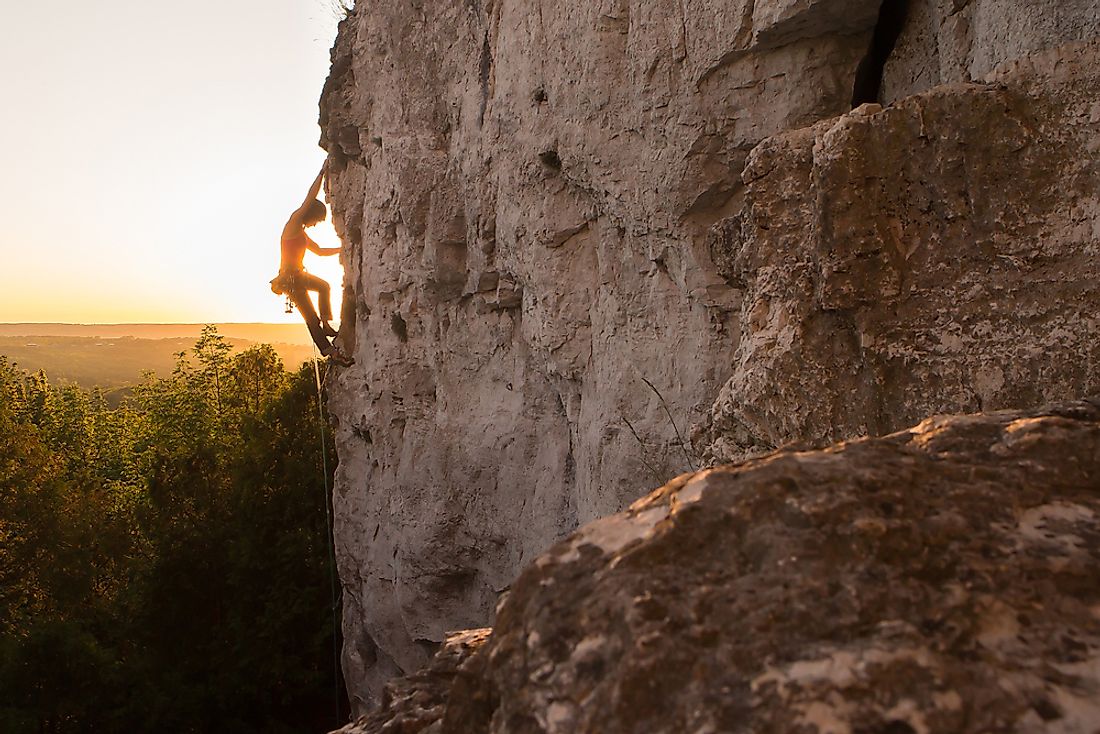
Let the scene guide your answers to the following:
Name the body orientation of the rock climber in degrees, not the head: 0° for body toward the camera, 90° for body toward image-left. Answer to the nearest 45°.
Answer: approximately 270°

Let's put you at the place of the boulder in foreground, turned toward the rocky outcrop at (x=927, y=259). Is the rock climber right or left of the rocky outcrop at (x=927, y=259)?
left

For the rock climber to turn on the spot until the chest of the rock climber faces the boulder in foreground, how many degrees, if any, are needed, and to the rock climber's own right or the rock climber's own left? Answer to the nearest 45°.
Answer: approximately 90° to the rock climber's own right

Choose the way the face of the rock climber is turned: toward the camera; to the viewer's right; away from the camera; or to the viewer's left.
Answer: to the viewer's right

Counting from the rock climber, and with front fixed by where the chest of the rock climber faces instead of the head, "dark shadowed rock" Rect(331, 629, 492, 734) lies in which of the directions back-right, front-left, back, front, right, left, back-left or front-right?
right

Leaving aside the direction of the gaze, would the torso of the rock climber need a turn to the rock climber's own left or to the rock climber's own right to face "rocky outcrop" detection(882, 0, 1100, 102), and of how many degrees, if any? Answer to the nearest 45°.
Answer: approximately 90° to the rock climber's own right

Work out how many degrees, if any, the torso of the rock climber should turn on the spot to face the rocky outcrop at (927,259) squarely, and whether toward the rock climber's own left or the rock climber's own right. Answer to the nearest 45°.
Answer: approximately 90° to the rock climber's own right
